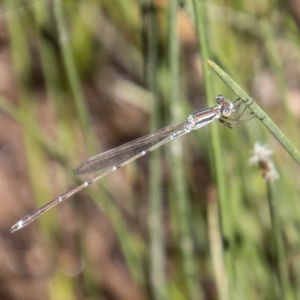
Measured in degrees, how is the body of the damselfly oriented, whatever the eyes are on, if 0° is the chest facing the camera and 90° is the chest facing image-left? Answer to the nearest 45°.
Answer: approximately 270°
